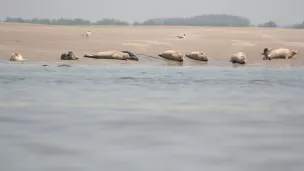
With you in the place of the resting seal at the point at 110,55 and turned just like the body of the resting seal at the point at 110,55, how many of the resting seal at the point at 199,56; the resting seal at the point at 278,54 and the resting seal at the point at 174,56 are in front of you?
3

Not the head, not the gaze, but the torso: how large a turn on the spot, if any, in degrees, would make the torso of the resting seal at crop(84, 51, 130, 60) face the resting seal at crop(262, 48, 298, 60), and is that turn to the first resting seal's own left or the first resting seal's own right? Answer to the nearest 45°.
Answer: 0° — it already faces it

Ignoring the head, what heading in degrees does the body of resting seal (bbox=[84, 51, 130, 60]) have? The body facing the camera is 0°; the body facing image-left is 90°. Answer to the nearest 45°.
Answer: approximately 270°

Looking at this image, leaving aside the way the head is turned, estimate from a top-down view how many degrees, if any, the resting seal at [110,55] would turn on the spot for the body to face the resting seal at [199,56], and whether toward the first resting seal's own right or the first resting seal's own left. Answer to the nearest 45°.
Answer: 0° — it already faces it
